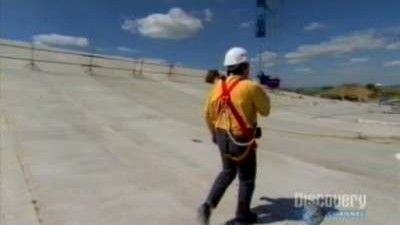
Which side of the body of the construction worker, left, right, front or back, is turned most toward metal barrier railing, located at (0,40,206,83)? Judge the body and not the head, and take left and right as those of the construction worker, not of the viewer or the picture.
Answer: left
